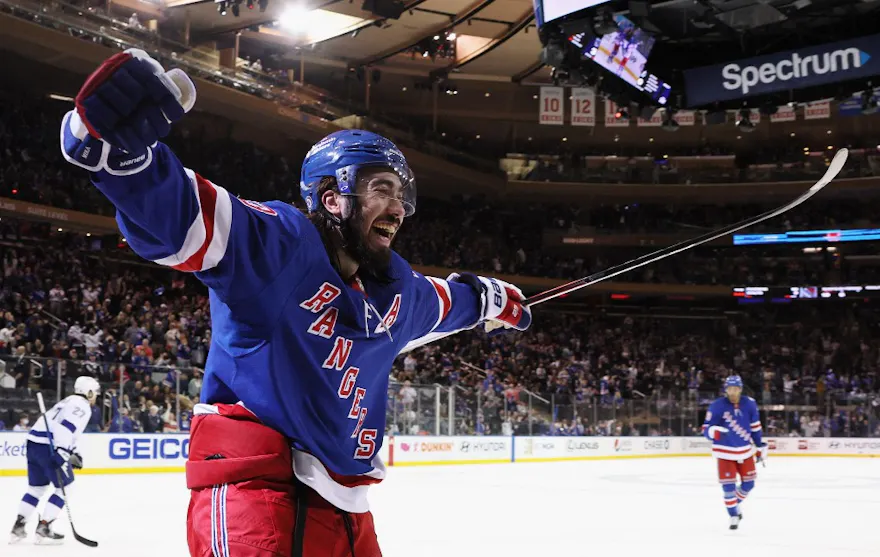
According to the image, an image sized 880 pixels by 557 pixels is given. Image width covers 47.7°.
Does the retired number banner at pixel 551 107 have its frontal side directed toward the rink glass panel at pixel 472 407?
yes

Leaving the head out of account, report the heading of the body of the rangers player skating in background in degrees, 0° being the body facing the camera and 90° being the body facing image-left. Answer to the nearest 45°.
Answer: approximately 0°

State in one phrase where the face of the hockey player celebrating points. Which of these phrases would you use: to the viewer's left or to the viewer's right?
to the viewer's right

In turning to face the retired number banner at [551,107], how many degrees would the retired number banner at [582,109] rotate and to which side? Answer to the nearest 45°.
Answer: approximately 90° to its right

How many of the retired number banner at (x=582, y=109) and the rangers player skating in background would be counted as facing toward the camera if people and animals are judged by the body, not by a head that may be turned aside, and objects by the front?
2

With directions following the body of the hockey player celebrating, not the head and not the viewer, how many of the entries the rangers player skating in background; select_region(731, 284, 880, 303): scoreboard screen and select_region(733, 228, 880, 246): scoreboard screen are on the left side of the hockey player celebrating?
3

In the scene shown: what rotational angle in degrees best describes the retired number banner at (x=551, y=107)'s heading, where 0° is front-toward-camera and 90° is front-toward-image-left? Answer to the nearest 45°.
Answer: approximately 0°

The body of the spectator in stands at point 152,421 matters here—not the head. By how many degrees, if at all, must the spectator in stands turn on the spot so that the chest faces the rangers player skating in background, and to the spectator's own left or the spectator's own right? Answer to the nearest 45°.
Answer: approximately 45° to the spectator's own left
